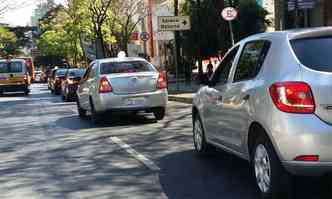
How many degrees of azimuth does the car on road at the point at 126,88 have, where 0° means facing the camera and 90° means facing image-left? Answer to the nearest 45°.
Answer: approximately 180°

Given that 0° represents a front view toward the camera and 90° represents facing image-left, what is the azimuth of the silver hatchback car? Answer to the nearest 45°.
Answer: approximately 135°

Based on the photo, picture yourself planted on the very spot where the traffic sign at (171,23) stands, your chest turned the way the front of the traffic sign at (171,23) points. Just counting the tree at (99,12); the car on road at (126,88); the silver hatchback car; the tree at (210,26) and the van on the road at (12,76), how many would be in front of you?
2

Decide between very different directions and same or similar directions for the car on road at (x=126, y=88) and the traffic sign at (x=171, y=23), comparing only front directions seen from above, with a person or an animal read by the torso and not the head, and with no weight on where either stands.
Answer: very different directions

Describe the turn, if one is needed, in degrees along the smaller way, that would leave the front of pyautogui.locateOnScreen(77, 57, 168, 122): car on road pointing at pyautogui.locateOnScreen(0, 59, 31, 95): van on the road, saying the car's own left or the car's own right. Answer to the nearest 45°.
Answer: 0° — it already faces it

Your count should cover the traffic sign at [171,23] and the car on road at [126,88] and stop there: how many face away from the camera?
1

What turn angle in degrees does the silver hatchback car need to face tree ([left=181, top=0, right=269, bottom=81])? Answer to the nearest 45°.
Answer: approximately 45° to its right

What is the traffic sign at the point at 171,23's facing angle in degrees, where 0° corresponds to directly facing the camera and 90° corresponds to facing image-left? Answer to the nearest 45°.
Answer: approximately 0°
